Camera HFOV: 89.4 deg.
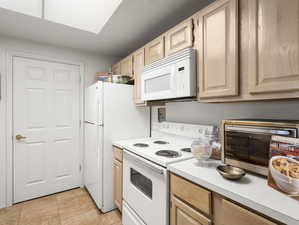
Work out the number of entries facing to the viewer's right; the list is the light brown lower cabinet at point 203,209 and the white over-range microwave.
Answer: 0

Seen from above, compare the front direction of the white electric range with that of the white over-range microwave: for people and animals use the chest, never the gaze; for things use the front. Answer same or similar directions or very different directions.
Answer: same or similar directions

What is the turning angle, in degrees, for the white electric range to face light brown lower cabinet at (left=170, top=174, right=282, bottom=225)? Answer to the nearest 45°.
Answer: approximately 90° to its left

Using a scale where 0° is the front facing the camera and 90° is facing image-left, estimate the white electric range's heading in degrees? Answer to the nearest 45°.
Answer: approximately 45°

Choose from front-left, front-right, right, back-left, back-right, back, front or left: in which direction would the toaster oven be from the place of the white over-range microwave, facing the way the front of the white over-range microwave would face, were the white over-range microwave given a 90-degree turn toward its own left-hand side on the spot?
front

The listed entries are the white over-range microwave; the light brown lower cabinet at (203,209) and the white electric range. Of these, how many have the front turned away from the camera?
0

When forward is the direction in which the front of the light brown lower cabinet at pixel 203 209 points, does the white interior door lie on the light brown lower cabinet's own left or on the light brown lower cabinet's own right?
on the light brown lower cabinet's own right

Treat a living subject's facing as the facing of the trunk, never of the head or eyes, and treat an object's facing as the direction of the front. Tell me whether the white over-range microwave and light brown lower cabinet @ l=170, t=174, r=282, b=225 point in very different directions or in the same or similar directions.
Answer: same or similar directions

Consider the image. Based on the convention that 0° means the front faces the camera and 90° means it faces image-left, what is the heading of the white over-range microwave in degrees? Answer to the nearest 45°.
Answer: approximately 45°

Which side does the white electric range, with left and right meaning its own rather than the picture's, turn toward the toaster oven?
left

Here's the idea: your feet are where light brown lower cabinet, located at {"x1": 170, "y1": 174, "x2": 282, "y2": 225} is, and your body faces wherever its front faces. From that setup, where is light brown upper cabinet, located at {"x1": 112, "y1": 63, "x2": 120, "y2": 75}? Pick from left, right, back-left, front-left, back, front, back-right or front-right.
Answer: right

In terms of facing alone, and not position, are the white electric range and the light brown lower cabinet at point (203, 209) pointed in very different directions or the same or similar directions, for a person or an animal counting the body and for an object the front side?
same or similar directions

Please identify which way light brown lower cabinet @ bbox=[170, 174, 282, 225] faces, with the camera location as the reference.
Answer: facing the viewer and to the left of the viewer

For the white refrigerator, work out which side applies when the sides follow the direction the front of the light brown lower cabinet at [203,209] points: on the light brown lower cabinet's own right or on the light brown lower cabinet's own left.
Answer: on the light brown lower cabinet's own right

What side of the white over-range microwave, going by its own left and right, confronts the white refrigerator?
right
